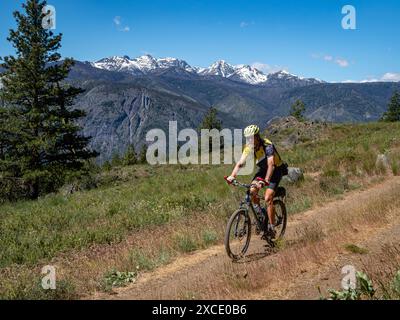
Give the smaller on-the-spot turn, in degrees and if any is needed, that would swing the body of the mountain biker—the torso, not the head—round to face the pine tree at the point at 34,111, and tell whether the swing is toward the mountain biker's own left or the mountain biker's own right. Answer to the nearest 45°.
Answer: approximately 90° to the mountain biker's own right

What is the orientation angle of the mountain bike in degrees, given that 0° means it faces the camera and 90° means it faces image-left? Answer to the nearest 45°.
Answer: approximately 45°

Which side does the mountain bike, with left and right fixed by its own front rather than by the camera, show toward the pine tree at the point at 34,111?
right
